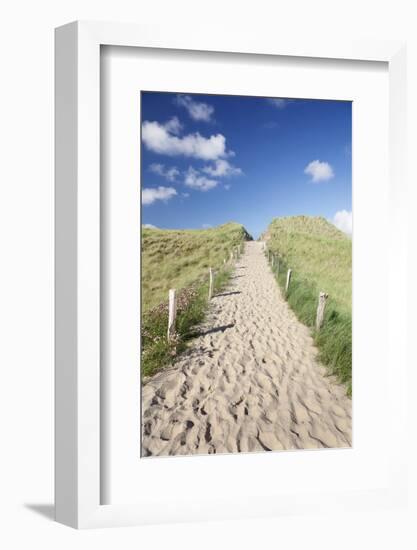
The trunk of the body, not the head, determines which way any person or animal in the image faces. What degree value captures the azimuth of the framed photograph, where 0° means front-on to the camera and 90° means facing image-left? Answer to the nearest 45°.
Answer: approximately 315°
